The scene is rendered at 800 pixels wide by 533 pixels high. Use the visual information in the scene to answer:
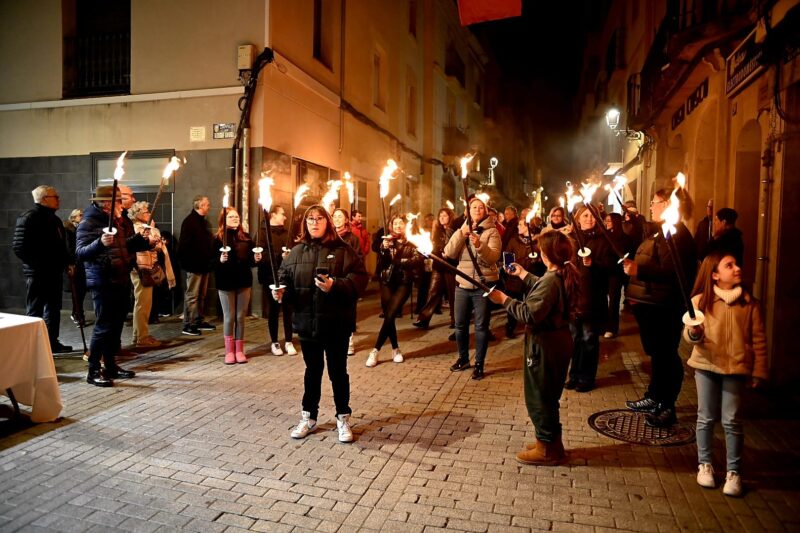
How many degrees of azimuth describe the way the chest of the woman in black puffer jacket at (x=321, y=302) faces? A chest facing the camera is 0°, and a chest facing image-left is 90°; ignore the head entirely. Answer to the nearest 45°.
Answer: approximately 0°

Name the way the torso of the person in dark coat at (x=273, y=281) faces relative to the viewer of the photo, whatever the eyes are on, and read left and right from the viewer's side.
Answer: facing the viewer and to the right of the viewer

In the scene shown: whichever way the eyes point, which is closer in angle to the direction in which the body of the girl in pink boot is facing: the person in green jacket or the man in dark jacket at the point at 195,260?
the person in green jacket

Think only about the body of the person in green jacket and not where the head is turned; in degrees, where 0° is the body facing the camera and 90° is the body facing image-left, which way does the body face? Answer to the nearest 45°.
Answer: approximately 90°

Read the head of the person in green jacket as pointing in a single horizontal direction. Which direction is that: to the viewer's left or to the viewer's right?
to the viewer's left

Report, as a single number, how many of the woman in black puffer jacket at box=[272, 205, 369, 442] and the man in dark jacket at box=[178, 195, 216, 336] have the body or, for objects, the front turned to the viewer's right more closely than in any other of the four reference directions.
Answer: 1

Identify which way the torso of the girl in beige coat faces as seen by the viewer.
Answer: toward the camera

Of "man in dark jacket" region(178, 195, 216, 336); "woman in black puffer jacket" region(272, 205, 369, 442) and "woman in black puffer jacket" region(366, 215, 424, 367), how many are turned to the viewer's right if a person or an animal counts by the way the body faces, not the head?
1

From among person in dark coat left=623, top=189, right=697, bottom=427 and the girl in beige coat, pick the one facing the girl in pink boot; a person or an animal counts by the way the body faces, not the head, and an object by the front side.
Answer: the person in dark coat

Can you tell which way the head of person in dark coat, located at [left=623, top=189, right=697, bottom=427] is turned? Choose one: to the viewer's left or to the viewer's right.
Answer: to the viewer's left

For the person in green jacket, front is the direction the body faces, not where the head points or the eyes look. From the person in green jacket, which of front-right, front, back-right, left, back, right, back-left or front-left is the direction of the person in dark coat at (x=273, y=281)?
front-right

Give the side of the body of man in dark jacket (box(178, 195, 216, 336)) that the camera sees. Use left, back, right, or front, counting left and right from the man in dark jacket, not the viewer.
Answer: right

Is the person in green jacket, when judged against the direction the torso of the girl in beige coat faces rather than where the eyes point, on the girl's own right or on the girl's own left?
on the girl's own right

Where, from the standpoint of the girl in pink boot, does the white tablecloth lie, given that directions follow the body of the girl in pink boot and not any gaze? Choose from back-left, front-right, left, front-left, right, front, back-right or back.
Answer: front-right

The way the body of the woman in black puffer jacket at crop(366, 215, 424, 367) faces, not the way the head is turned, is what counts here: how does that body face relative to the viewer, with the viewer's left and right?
facing the viewer

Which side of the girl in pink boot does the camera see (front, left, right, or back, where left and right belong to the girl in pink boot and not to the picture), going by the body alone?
front

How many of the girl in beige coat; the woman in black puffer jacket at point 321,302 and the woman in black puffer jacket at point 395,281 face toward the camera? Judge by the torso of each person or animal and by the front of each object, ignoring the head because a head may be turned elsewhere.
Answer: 3
